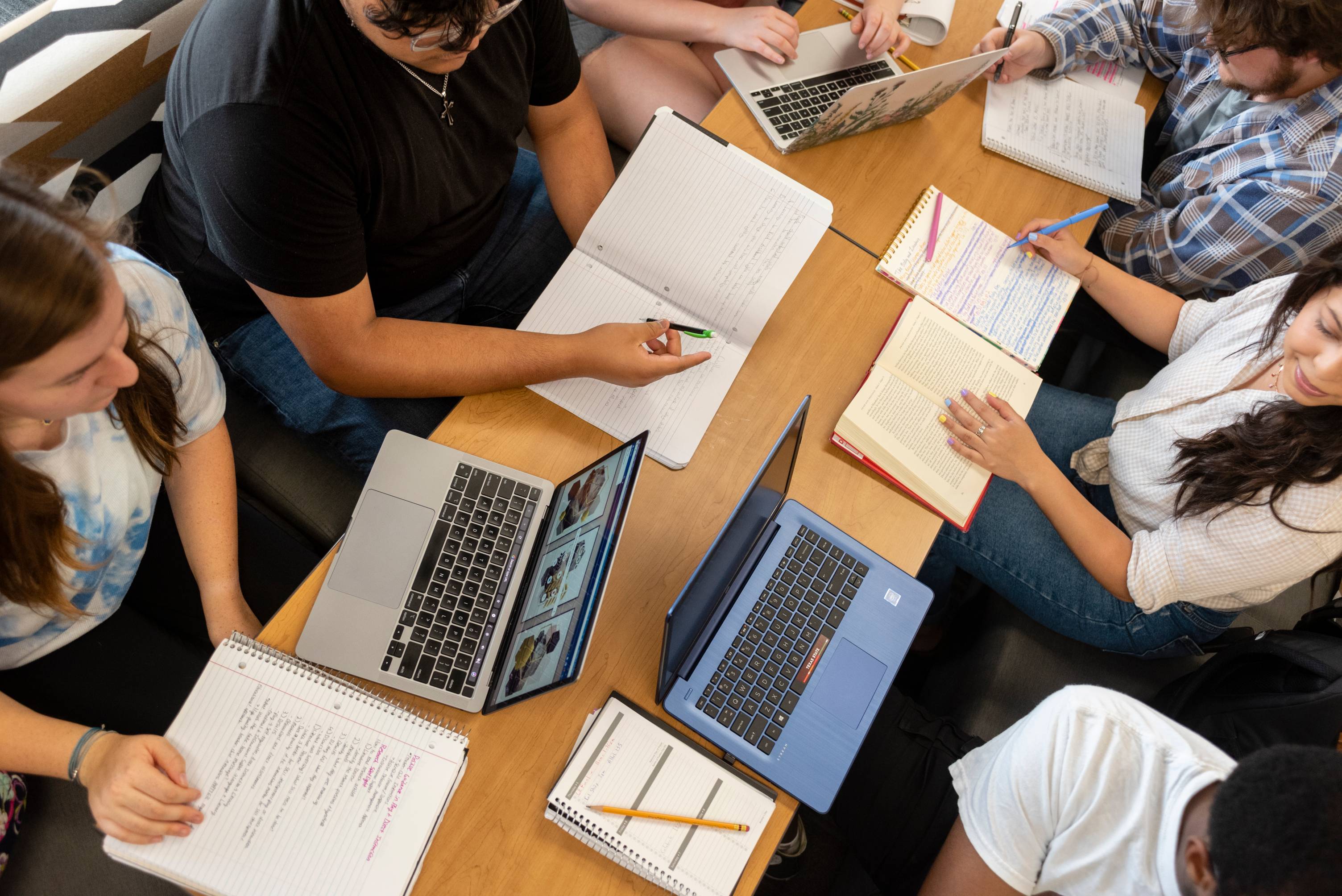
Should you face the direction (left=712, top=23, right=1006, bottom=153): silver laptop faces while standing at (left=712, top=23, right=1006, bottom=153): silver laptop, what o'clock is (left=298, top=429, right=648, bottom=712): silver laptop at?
(left=298, top=429, right=648, bottom=712): silver laptop is roughly at 8 o'clock from (left=712, top=23, right=1006, bottom=153): silver laptop.

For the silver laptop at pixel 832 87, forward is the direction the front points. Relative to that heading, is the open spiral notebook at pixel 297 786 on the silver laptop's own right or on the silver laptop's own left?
on the silver laptop's own left

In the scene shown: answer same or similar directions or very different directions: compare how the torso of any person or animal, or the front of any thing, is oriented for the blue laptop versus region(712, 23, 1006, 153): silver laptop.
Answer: very different directions

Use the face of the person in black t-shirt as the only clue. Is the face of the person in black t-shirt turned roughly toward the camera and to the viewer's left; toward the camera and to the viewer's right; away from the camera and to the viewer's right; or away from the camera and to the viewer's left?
toward the camera and to the viewer's right

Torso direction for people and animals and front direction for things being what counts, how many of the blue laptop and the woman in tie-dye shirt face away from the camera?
0

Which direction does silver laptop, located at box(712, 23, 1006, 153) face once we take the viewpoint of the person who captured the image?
facing away from the viewer and to the left of the viewer
